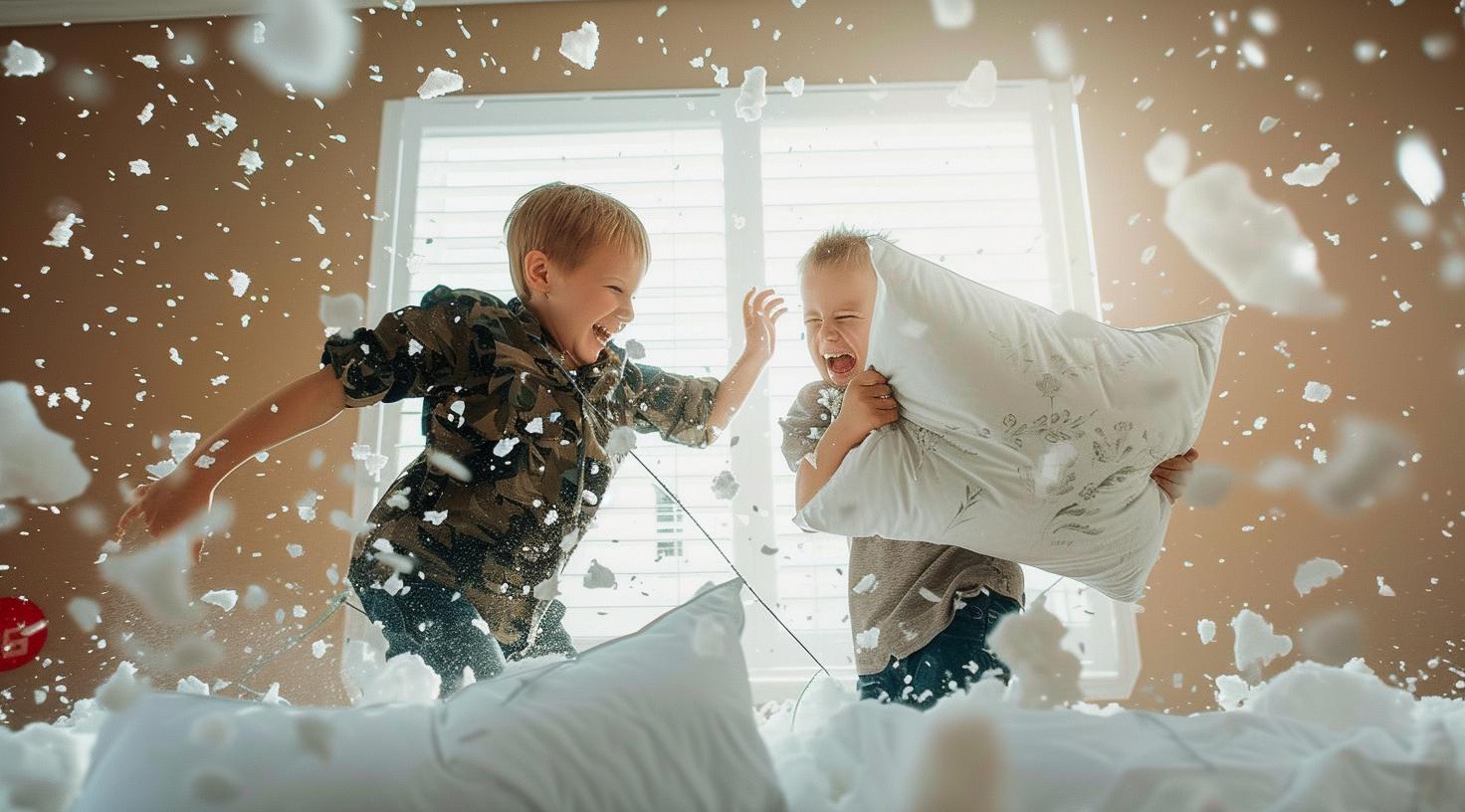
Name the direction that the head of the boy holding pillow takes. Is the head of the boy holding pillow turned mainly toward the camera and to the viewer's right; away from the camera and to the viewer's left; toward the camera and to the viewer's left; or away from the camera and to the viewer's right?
toward the camera and to the viewer's left

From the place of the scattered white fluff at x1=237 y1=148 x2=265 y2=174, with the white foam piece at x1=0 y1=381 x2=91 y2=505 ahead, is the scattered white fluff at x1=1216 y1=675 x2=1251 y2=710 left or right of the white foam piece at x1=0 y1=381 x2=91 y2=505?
left

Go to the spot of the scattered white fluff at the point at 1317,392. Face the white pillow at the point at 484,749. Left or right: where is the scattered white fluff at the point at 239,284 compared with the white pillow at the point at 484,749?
right

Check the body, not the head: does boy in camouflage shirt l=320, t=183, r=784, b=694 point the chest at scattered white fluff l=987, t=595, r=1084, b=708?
yes

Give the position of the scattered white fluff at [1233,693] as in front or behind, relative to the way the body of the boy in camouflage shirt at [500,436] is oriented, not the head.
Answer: in front

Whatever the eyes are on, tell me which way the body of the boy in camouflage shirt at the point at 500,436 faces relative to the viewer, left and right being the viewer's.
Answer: facing the viewer and to the right of the viewer

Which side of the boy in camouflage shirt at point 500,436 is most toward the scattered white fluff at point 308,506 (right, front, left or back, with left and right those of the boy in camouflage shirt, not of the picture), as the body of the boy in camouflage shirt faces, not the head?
back

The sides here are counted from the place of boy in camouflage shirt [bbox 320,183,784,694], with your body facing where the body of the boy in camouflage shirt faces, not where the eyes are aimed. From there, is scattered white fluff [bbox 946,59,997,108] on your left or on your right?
on your left

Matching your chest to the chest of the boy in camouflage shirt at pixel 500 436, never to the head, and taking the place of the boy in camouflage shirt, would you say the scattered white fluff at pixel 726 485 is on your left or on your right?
on your left

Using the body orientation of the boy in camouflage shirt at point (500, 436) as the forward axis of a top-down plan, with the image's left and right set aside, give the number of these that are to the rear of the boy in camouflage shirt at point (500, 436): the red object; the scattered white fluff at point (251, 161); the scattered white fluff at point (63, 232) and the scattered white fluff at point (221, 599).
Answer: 4

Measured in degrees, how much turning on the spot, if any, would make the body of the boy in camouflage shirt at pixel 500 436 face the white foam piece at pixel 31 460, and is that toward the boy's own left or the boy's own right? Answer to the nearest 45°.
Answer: approximately 135° to the boy's own right

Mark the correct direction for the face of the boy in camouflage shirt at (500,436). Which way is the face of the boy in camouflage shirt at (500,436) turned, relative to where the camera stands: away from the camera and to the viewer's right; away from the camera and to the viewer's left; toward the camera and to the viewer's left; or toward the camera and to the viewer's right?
toward the camera and to the viewer's right

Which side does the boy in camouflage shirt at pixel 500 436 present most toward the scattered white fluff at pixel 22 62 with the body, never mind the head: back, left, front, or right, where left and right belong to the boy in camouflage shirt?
back
